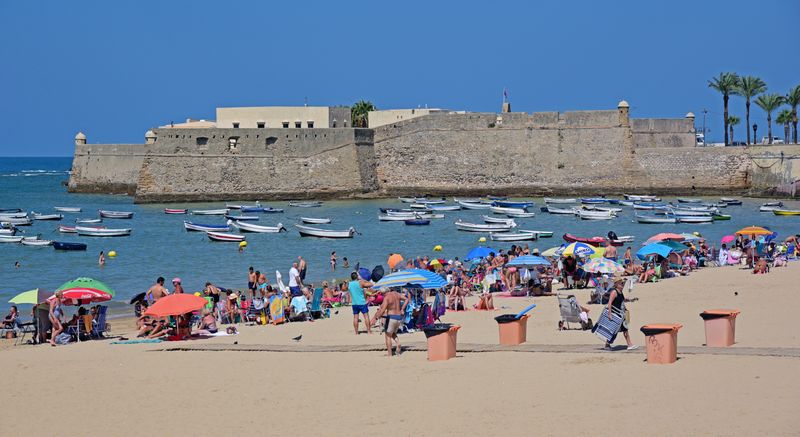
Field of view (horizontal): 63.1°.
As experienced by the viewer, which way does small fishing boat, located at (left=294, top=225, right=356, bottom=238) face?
facing to the left of the viewer

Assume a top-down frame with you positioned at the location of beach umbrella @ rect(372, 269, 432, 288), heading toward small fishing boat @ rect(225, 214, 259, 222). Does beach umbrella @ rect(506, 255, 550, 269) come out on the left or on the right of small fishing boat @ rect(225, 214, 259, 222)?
right

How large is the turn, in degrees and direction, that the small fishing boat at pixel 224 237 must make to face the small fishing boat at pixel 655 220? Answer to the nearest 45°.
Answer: approximately 180°

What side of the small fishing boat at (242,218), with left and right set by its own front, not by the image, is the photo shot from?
left

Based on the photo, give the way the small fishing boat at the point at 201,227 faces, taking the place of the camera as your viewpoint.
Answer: facing to the left of the viewer

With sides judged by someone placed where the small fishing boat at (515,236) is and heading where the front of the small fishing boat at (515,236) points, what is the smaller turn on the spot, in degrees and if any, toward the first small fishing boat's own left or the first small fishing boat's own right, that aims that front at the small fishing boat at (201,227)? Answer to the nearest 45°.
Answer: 0° — it already faces it

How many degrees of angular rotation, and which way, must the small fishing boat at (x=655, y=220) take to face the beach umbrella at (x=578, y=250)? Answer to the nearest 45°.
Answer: approximately 90° to its left

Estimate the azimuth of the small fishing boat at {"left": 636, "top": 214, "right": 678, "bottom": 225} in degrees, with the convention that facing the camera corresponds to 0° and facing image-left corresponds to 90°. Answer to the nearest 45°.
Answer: approximately 90°

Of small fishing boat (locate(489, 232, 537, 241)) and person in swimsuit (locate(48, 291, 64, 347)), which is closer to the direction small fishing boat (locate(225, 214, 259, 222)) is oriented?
the person in swimsuit

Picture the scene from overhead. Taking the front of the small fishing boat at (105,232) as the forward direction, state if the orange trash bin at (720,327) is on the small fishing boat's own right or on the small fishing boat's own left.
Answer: on the small fishing boat's own left

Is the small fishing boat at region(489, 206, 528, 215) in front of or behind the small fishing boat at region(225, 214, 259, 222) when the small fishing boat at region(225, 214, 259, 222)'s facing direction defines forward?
behind

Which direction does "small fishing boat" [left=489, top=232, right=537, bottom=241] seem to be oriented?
to the viewer's left
